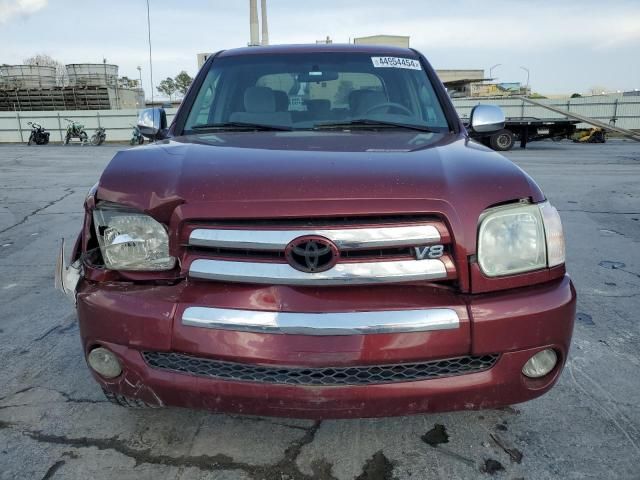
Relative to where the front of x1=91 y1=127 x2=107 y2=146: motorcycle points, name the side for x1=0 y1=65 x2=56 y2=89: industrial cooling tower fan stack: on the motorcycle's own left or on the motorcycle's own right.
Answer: on the motorcycle's own right

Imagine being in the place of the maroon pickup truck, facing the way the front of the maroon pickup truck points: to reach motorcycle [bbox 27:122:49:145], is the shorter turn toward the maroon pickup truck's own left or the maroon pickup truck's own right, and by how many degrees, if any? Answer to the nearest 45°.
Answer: approximately 135° to the maroon pickup truck's own right

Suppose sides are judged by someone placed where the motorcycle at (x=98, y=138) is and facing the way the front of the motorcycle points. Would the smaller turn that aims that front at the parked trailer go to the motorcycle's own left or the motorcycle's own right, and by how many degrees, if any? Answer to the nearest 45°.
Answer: approximately 90° to the motorcycle's own left

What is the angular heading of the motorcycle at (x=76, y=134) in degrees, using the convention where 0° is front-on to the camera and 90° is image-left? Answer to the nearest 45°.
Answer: approximately 45°

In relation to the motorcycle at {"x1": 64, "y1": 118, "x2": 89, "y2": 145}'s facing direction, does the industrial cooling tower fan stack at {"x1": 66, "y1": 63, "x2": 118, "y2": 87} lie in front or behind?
behind

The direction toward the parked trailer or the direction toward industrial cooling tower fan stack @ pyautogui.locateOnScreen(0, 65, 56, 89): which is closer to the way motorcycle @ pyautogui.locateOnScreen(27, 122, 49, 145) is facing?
the parked trailer

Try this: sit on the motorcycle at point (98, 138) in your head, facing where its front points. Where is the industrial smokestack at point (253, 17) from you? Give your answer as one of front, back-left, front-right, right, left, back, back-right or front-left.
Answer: back

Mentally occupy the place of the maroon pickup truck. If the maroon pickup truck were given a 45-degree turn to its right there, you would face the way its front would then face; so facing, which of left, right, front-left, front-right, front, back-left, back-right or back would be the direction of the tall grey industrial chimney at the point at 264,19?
back-right
